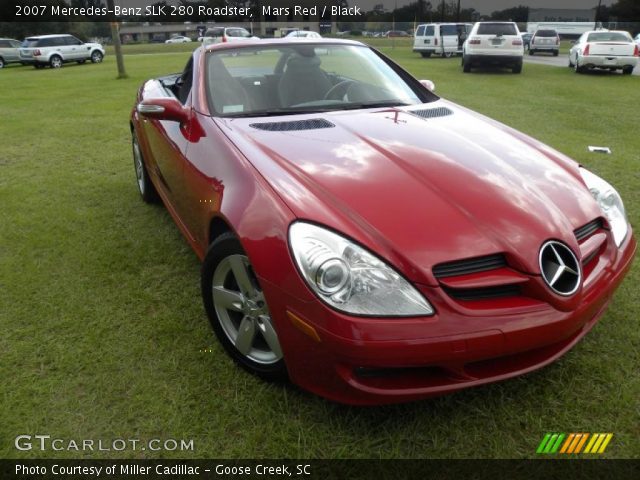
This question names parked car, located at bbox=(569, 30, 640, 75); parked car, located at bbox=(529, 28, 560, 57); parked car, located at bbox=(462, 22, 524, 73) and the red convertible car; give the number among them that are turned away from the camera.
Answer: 3

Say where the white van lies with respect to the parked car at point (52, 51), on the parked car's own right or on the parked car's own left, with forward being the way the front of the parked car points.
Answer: on the parked car's own right

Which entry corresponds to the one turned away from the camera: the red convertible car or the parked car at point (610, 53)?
the parked car

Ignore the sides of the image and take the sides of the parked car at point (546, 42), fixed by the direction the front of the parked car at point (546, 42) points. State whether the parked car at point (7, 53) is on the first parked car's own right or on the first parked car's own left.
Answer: on the first parked car's own left

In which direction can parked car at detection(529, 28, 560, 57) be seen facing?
away from the camera

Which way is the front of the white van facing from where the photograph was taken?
facing away from the viewer and to the right of the viewer

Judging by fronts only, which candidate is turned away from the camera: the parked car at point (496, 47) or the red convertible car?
the parked car

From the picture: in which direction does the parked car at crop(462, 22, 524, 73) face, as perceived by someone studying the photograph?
facing away from the viewer

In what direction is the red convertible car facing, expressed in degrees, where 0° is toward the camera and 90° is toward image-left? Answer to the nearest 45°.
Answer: approximately 315°

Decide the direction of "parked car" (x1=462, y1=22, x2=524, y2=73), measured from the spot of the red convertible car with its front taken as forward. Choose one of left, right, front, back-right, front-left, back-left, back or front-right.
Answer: back-left

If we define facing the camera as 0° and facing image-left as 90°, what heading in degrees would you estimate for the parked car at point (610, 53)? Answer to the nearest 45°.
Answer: approximately 180°

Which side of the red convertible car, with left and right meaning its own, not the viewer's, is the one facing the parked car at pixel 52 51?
back
